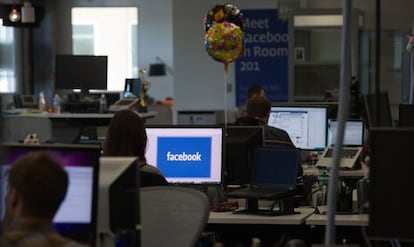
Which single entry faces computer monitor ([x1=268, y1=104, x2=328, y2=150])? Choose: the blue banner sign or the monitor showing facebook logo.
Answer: the blue banner sign

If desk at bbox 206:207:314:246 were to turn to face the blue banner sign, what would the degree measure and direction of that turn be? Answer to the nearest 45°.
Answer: approximately 180°

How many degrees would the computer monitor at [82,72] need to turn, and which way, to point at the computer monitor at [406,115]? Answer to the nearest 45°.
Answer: approximately 45° to its left

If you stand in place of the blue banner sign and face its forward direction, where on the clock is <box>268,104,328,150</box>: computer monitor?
The computer monitor is roughly at 12 o'clock from the blue banner sign.

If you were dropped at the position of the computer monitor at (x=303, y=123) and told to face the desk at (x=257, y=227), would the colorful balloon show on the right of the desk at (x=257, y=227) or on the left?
right

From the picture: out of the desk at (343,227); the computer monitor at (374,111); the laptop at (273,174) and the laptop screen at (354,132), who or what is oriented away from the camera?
the computer monitor at (374,111)

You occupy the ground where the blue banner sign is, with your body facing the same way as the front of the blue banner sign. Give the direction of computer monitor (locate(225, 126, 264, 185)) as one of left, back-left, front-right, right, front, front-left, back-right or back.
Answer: front

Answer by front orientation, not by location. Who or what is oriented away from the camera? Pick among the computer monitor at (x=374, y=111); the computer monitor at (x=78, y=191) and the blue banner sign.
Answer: the computer monitor at (x=374, y=111)

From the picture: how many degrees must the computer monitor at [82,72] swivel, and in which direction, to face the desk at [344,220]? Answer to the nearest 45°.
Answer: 0° — it already faces it

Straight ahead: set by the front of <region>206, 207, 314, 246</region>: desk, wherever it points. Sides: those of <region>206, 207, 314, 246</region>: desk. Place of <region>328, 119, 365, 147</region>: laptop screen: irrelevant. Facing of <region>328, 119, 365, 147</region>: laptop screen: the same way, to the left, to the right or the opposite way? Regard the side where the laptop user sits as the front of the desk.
the same way

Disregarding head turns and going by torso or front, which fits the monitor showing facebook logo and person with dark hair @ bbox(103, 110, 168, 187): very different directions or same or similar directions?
very different directions

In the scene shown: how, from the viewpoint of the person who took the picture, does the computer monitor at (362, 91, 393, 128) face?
facing away from the viewer

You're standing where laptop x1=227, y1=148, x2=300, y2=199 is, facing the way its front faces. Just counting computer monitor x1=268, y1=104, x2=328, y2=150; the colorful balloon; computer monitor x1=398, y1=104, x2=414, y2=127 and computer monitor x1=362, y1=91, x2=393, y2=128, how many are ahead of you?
0

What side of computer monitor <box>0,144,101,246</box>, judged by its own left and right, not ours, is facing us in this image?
front

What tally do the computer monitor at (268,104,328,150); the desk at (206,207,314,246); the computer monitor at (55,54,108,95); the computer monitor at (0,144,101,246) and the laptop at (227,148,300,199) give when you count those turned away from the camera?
0

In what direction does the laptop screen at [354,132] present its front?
toward the camera

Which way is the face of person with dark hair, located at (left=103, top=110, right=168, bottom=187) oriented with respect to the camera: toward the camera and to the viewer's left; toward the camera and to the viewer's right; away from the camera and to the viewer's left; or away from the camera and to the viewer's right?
away from the camera and to the viewer's right

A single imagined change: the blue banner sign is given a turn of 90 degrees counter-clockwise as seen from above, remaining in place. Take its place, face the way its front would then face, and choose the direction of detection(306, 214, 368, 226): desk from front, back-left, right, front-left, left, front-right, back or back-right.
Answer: right

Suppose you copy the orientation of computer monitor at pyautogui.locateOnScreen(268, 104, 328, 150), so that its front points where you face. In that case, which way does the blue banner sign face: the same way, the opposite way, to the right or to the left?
the same way
